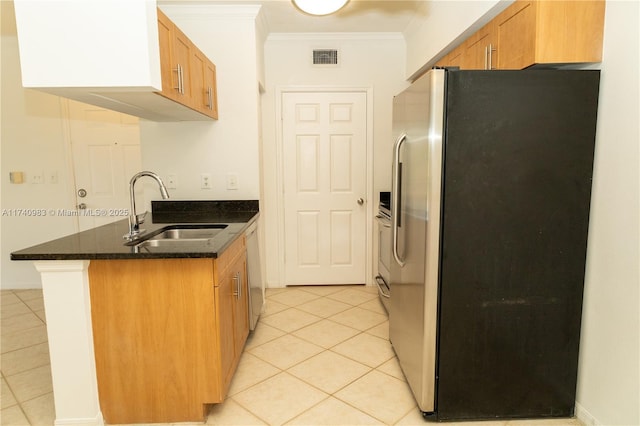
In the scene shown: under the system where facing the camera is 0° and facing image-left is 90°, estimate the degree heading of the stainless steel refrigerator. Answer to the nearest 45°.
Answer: approximately 90°

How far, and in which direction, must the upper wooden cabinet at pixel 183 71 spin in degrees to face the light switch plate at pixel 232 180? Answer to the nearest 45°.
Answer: approximately 45° to its left

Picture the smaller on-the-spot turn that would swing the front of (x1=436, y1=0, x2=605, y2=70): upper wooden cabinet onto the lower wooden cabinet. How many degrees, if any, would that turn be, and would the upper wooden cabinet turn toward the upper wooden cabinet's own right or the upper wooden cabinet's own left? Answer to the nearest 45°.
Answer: approximately 45° to the upper wooden cabinet's own left

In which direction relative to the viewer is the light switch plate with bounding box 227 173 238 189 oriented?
toward the camera

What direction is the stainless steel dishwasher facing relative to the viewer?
to the viewer's right

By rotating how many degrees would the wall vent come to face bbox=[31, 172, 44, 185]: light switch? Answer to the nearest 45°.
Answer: approximately 90° to its right

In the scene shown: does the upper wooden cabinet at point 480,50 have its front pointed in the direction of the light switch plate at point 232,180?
yes

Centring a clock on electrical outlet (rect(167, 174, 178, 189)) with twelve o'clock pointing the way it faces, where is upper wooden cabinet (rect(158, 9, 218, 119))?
The upper wooden cabinet is roughly at 12 o'clock from the electrical outlet.

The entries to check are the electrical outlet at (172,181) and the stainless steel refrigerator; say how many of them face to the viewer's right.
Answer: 0

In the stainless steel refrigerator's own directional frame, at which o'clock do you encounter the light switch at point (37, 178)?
The light switch is roughly at 12 o'clock from the stainless steel refrigerator.

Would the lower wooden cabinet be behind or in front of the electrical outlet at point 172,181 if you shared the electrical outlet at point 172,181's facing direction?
in front

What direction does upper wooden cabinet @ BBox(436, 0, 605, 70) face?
to the viewer's left

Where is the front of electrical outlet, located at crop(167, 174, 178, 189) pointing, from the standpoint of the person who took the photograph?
facing the viewer
